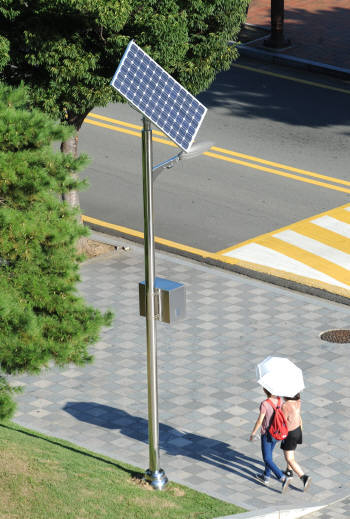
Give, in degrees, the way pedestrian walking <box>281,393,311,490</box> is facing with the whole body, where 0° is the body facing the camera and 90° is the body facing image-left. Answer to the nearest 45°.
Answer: approximately 135°

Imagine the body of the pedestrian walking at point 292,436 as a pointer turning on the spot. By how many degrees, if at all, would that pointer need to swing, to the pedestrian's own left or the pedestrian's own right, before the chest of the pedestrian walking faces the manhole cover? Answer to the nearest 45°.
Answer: approximately 45° to the pedestrian's own right
